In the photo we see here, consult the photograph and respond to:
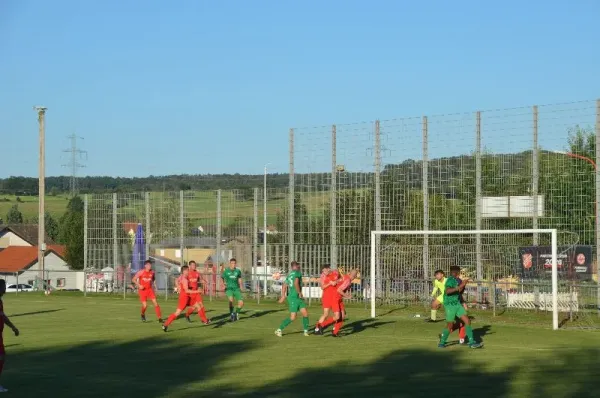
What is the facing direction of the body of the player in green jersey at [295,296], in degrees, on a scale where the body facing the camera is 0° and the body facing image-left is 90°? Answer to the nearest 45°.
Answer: approximately 225°

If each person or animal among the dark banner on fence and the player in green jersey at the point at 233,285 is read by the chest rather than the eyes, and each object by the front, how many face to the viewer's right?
0

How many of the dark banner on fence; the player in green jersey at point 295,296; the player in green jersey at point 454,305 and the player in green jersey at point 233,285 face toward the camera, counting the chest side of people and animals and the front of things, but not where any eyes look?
2

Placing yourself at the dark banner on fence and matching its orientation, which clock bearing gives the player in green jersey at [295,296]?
The player in green jersey is roughly at 1 o'clock from the dark banner on fence.

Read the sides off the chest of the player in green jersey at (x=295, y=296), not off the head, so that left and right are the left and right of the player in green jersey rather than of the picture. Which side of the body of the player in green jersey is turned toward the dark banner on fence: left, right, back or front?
front

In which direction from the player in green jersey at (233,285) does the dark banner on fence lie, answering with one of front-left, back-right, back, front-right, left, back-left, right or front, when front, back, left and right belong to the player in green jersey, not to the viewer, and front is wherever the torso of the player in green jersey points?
left

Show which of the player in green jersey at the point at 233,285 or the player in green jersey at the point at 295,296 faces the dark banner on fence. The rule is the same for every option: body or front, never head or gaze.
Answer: the player in green jersey at the point at 295,296

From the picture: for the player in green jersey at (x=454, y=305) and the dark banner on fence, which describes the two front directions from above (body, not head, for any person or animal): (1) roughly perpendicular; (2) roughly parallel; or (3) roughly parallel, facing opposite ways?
roughly perpendicular

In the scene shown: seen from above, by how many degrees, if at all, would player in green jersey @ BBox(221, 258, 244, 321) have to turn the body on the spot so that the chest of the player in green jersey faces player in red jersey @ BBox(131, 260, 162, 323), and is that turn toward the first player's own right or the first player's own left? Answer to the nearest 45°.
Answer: approximately 90° to the first player's own right

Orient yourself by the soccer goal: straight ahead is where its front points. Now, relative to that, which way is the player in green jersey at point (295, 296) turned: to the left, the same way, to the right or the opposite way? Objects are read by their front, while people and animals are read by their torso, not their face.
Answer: the opposite way

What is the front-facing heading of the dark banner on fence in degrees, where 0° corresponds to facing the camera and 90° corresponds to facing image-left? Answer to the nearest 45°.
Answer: approximately 0°

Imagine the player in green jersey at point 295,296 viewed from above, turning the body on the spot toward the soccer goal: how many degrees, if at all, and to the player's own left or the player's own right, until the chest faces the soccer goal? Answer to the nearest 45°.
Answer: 0° — they already face it

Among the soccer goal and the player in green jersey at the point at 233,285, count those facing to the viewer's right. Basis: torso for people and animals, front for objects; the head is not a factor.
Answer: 0
